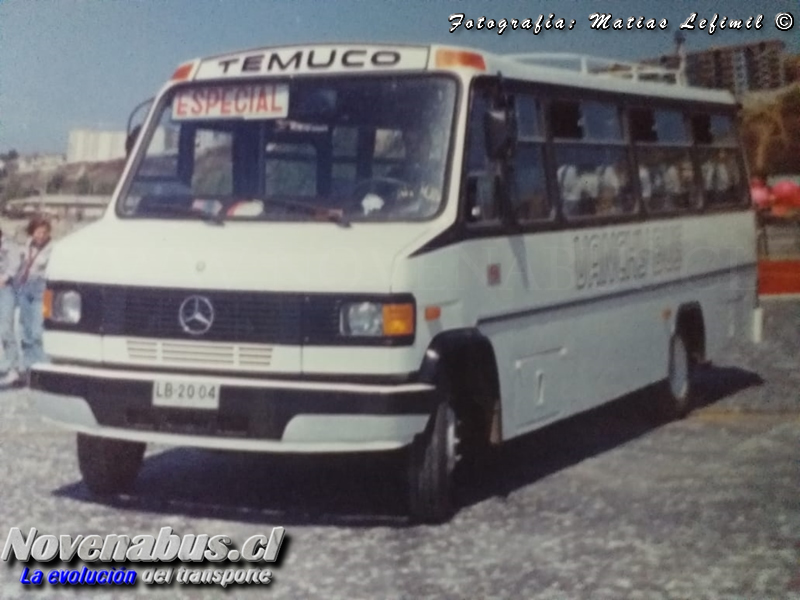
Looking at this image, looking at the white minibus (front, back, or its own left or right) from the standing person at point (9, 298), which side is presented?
right

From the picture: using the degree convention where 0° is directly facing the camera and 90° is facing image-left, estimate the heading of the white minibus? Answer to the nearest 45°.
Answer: approximately 45°

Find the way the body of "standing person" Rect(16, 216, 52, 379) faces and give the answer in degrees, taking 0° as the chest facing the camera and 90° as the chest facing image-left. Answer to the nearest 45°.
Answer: approximately 0°

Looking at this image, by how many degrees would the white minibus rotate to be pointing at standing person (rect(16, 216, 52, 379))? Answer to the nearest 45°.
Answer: approximately 90° to its right
